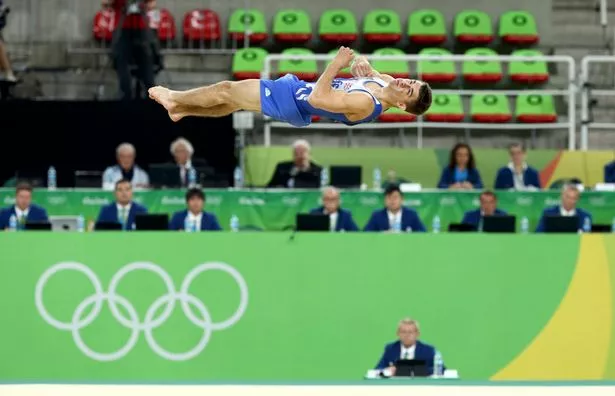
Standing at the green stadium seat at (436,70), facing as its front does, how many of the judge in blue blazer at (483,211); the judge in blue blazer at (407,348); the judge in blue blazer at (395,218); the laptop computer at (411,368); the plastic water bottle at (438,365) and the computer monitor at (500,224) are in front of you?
6

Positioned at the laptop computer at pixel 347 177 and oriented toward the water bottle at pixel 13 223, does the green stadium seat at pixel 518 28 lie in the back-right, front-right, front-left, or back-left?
back-right

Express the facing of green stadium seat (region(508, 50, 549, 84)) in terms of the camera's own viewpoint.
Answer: facing the viewer

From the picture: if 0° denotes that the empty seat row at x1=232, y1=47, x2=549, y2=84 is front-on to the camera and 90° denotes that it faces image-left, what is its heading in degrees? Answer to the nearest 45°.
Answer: approximately 0°

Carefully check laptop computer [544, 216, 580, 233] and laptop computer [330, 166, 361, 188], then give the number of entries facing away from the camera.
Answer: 2

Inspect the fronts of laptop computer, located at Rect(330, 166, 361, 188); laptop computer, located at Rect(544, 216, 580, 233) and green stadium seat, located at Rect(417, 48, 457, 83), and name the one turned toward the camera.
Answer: the green stadium seat

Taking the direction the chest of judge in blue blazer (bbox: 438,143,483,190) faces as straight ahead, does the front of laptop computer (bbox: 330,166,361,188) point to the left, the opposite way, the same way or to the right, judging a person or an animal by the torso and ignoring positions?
the opposite way

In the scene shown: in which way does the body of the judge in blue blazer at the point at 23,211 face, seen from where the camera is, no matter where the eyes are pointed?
toward the camera

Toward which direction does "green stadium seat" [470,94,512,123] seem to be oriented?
toward the camera

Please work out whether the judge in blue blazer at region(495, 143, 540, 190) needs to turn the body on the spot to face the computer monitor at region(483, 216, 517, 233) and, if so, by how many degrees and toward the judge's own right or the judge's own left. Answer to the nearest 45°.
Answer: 0° — they already face it

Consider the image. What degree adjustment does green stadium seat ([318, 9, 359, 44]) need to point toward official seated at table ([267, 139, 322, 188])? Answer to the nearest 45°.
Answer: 0° — it already faces them

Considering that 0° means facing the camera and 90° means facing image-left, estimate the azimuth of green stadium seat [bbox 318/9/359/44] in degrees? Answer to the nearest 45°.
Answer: approximately 0°
